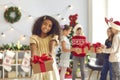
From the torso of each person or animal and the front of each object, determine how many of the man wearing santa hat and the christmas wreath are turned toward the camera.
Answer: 1

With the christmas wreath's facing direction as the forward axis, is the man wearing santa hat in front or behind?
in front

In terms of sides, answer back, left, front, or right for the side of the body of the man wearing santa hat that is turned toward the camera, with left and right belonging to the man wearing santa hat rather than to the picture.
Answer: left

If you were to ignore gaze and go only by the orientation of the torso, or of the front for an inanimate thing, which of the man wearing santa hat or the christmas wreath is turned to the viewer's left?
the man wearing santa hat

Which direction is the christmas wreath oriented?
toward the camera

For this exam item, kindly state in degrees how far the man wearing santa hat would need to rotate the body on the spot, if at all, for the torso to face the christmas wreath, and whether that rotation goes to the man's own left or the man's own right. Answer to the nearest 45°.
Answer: approximately 45° to the man's own right
